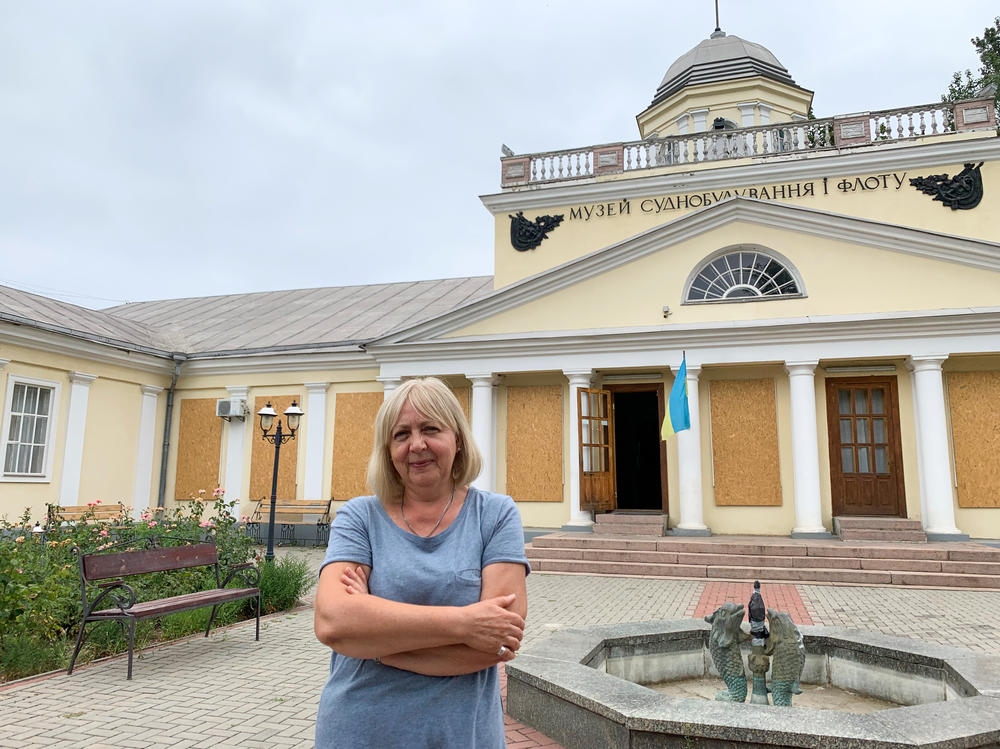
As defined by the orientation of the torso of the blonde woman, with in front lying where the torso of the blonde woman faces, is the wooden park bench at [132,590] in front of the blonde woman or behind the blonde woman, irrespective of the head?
behind

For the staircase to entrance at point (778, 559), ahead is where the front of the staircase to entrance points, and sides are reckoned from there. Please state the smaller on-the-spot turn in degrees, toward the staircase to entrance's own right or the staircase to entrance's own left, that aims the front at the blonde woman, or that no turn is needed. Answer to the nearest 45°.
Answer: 0° — it already faces them

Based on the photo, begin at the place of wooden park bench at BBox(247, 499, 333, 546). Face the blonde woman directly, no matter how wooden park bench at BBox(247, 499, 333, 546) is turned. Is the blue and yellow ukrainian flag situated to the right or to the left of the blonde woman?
left

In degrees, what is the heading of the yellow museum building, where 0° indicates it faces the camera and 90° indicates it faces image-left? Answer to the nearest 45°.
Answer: approximately 0°

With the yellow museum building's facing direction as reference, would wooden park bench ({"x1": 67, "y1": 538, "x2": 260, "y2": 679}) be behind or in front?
in front

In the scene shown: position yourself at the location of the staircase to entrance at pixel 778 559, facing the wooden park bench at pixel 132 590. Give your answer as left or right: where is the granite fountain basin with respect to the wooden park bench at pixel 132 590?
left

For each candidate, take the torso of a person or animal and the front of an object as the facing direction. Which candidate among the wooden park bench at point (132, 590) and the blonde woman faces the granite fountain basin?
the wooden park bench

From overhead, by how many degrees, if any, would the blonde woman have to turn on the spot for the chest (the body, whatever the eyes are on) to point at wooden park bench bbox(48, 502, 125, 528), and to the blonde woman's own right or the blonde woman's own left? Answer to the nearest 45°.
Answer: approximately 135° to the blonde woman's own right

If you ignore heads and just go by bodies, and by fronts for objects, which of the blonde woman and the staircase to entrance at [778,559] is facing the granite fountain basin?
the staircase to entrance

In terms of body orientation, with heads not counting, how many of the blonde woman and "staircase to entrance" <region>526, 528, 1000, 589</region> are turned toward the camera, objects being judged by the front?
2

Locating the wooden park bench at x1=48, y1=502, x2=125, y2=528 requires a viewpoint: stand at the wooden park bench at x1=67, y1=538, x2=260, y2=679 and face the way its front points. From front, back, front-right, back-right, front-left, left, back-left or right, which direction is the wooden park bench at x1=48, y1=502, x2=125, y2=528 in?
back-left

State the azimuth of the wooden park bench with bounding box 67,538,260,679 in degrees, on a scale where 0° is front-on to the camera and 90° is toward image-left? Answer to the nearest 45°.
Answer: approximately 315°
